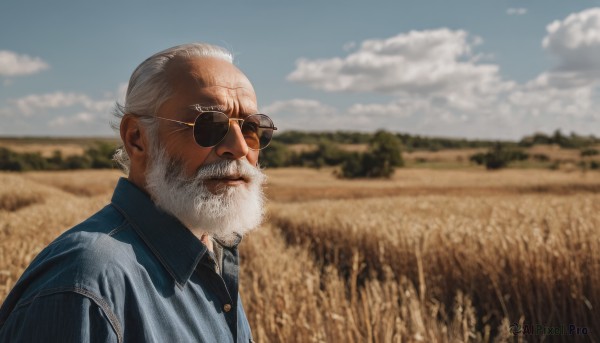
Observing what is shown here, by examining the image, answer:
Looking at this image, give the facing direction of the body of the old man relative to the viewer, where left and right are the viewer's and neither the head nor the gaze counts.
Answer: facing the viewer and to the right of the viewer

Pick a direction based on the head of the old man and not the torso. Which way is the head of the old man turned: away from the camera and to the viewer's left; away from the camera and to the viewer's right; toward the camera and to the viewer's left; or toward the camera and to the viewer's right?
toward the camera and to the viewer's right
